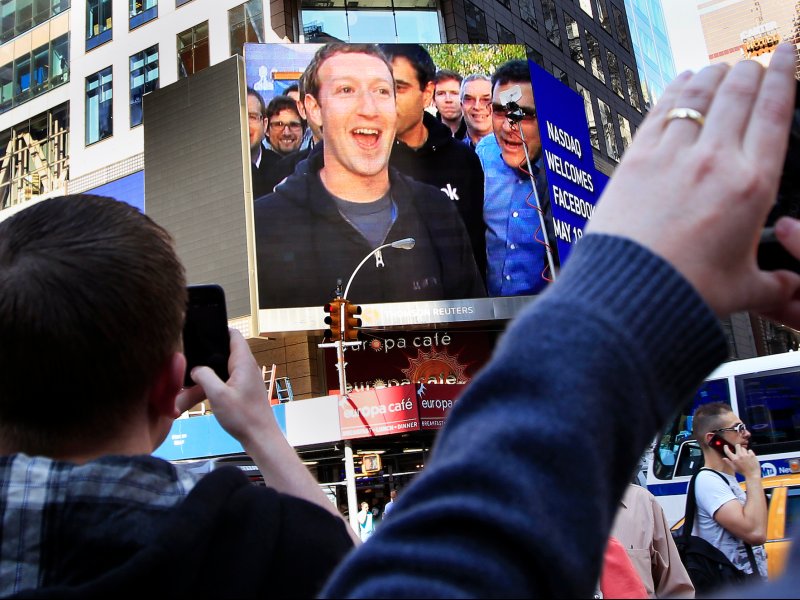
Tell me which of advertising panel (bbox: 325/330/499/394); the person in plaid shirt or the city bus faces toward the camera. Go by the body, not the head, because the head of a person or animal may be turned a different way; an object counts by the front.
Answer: the advertising panel

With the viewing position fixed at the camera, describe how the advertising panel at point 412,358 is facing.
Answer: facing the viewer

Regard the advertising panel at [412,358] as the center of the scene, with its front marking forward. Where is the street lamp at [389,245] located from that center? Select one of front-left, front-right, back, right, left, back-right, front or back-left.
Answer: front

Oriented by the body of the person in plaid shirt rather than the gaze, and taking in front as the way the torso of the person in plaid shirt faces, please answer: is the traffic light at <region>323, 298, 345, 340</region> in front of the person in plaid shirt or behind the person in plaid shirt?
in front

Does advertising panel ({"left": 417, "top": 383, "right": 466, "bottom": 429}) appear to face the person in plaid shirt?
yes

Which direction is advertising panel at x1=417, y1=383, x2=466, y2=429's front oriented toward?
toward the camera

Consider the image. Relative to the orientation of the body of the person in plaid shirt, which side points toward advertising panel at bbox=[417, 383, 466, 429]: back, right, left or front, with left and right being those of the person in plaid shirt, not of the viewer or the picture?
front

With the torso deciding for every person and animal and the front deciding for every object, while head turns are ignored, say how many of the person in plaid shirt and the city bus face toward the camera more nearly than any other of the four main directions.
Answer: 0

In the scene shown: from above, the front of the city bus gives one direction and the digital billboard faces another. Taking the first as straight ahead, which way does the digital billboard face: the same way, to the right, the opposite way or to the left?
to the left

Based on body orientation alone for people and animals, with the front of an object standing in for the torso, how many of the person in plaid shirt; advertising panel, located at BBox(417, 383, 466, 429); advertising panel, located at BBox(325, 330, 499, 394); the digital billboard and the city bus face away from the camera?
1

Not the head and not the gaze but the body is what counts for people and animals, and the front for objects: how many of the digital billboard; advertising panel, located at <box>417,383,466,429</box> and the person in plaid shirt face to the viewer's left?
0

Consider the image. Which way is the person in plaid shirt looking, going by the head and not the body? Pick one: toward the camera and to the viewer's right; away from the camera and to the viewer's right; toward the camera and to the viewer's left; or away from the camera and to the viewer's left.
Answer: away from the camera and to the viewer's right

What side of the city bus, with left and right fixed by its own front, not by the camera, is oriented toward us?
left

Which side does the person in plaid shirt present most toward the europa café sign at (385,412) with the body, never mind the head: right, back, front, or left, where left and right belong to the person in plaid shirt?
front

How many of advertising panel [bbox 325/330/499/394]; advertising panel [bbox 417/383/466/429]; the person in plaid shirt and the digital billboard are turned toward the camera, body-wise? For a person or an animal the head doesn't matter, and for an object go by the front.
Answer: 3
